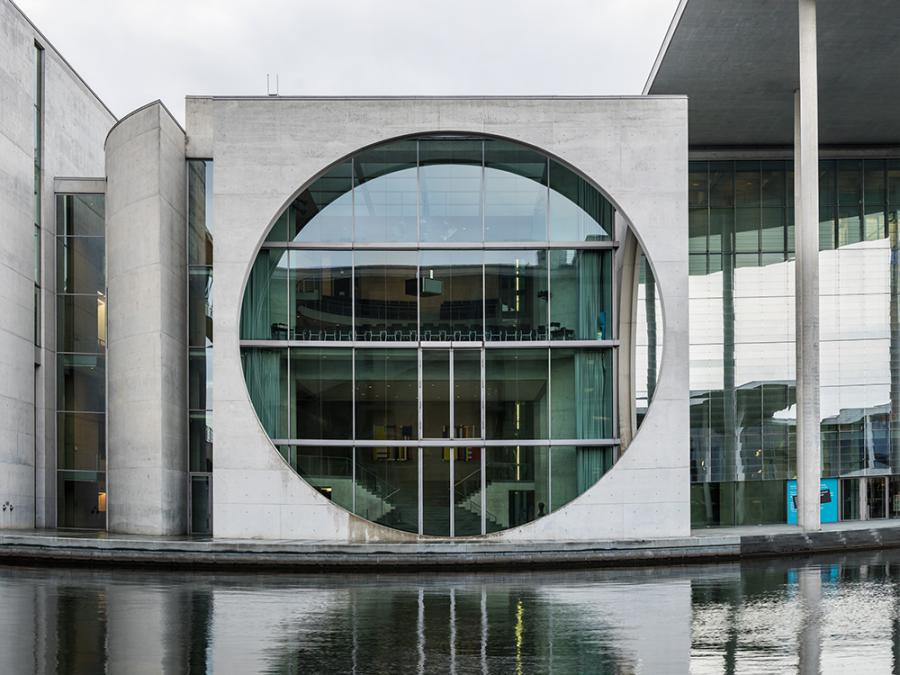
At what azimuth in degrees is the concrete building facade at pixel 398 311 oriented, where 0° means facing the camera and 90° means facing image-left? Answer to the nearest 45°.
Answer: approximately 0°
